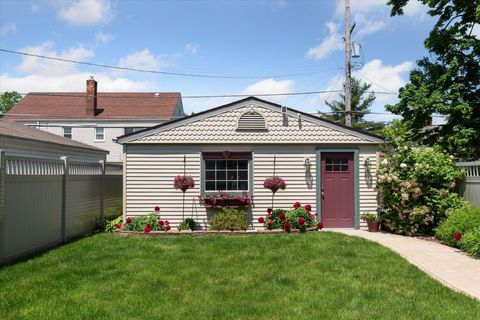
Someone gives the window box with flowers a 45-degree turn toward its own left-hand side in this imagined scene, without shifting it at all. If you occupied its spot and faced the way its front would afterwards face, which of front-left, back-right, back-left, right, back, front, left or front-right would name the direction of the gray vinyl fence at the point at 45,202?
right

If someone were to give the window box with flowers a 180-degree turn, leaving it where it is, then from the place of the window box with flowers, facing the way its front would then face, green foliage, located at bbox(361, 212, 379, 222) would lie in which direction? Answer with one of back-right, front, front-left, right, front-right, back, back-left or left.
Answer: right

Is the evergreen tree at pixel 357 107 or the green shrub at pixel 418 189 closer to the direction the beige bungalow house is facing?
the green shrub

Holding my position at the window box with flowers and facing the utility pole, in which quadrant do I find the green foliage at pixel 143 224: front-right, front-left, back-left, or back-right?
back-left

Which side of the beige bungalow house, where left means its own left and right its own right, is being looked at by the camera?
front

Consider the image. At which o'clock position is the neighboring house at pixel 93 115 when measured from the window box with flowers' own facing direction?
The neighboring house is roughly at 5 o'clock from the window box with flowers.

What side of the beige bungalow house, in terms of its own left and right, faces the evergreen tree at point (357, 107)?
back

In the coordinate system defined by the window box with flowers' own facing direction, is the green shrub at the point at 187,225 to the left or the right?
on its right

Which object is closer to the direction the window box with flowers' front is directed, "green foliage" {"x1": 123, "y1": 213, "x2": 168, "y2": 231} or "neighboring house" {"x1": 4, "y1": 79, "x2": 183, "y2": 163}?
the green foliage
